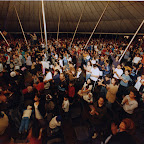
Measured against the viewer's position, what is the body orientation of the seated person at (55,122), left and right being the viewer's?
facing away from the viewer and to the right of the viewer

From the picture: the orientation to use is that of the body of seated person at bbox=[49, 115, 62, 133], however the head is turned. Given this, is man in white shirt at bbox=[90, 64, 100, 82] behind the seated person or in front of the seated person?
in front

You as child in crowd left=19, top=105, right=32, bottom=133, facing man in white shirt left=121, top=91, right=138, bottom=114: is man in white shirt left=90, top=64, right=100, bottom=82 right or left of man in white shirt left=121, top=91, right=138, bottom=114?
left
